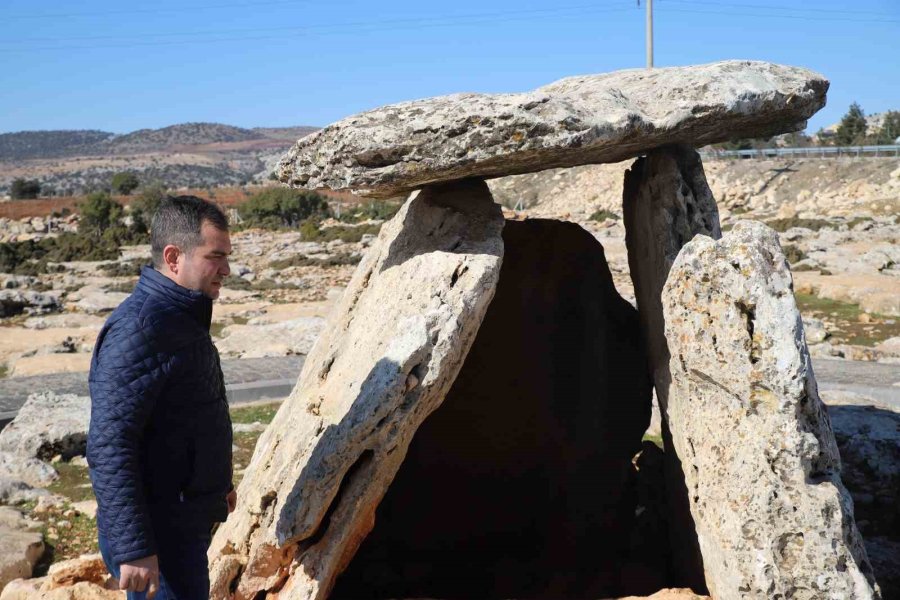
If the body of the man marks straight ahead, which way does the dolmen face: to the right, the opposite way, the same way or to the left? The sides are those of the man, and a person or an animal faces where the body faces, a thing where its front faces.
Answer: to the right

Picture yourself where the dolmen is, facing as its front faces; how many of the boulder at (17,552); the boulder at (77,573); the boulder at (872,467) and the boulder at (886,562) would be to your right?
2

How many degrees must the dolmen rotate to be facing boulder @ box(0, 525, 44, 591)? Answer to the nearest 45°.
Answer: approximately 90° to its right

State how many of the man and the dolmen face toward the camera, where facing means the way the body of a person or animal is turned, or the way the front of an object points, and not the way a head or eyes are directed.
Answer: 1

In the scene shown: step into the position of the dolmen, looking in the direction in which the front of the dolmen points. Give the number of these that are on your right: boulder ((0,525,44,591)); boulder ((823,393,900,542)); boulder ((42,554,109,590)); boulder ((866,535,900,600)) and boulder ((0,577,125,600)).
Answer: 3

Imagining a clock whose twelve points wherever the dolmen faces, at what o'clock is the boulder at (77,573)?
The boulder is roughly at 3 o'clock from the dolmen.

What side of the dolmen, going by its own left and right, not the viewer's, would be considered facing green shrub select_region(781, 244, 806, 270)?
back

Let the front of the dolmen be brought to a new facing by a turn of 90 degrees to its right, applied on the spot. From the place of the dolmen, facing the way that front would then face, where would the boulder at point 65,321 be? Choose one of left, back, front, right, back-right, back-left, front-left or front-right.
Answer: front-right

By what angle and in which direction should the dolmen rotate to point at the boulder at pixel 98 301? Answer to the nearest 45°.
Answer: approximately 135° to its right

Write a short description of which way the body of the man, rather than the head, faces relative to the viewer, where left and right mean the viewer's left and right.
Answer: facing to the right of the viewer

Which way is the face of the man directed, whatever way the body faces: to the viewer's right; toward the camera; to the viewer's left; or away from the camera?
to the viewer's right

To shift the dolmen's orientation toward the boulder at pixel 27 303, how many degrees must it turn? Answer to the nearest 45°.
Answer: approximately 135° to its right

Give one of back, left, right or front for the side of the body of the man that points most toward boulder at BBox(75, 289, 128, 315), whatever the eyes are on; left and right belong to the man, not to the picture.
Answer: left

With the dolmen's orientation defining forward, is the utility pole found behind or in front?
behind
